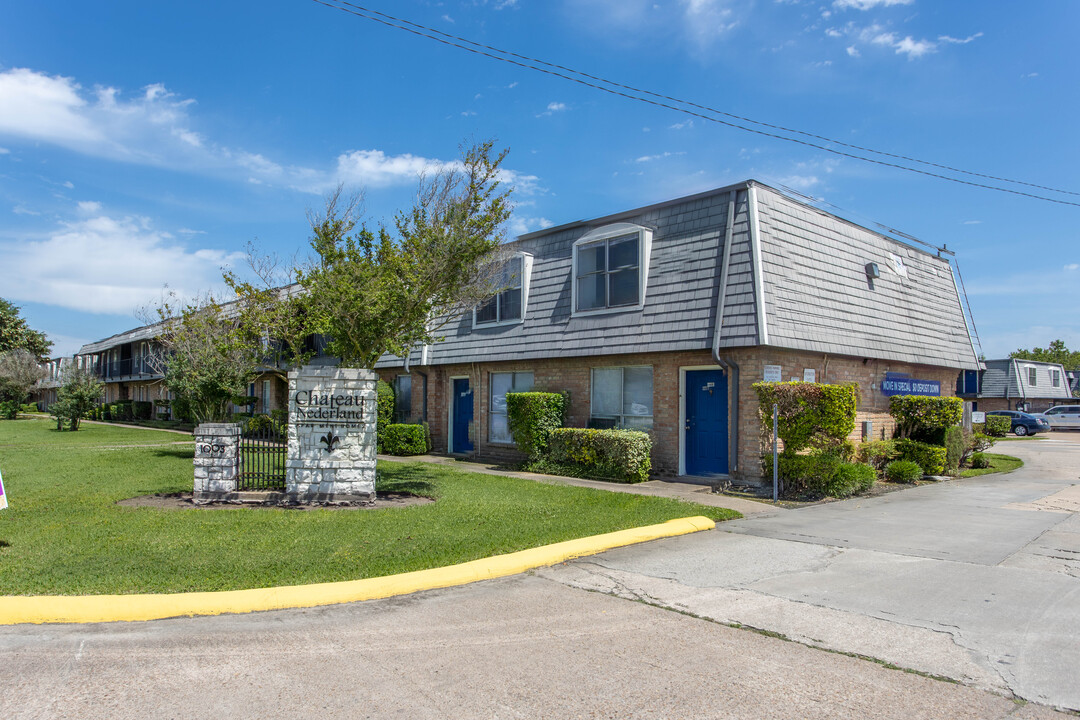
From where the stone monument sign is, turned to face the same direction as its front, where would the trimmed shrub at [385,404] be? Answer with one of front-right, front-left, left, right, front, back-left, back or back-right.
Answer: back

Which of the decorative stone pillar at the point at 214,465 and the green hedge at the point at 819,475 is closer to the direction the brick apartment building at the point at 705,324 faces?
the decorative stone pillar

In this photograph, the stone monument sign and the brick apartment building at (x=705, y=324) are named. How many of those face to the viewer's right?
0

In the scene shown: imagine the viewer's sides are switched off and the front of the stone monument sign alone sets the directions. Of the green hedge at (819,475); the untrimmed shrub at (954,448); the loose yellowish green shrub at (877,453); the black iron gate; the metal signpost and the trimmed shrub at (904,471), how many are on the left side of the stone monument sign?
5

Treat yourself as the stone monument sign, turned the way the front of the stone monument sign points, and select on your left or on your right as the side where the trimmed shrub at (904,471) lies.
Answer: on your left

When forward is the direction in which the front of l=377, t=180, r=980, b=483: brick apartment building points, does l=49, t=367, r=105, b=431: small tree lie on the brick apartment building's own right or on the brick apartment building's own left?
on the brick apartment building's own right

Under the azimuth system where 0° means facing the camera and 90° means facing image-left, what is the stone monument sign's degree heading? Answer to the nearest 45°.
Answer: approximately 0°

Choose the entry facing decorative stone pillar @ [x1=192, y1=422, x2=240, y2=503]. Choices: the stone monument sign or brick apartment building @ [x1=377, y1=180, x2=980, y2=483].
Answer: the brick apartment building

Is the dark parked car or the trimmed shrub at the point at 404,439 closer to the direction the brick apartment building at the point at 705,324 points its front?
the trimmed shrub

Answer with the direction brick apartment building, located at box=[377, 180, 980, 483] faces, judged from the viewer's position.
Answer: facing the viewer and to the left of the viewer

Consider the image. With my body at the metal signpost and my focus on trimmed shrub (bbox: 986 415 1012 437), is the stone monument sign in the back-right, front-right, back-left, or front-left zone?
back-left

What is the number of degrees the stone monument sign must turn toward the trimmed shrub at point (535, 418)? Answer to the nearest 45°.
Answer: approximately 135° to its left

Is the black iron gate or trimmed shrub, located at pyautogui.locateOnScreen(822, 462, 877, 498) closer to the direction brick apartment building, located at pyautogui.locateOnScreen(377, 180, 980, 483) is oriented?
the black iron gate

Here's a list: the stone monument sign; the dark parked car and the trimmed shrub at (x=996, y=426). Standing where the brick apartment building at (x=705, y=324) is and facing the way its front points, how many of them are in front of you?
1
